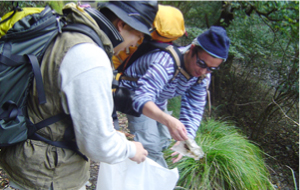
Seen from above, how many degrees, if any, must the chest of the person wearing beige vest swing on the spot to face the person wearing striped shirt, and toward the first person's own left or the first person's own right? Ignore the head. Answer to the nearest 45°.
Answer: approximately 45° to the first person's own left

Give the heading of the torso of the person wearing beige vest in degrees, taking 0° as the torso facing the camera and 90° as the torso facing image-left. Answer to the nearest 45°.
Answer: approximately 270°

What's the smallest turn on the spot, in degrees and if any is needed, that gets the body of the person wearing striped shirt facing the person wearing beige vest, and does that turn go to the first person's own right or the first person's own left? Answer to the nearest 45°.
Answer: approximately 45° to the first person's own right
